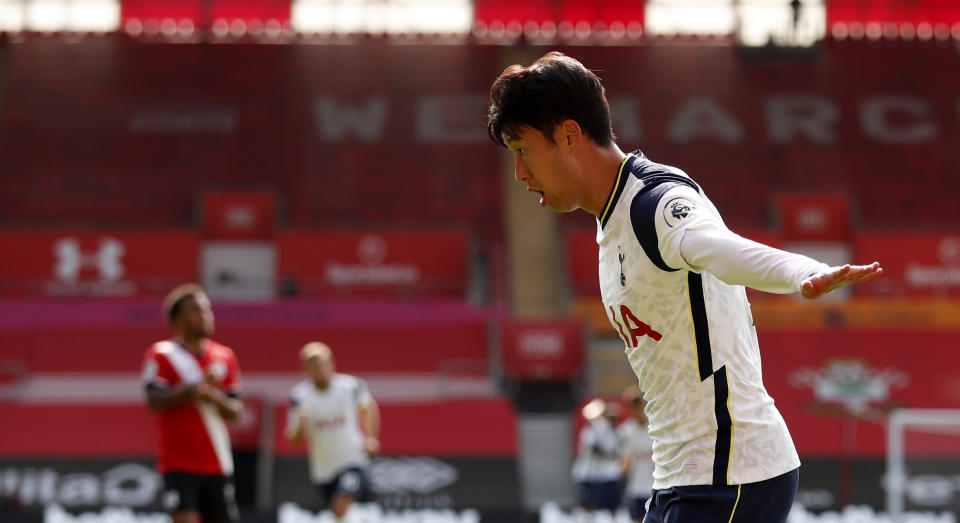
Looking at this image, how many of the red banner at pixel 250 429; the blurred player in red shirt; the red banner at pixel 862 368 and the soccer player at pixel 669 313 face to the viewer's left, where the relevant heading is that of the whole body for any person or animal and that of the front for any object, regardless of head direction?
1

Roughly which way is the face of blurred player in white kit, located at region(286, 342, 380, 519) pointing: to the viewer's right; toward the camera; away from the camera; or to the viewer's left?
toward the camera

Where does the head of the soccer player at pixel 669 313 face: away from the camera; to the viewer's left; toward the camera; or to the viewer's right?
to the viewer's left

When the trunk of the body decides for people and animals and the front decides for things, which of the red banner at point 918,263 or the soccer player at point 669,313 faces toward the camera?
the red banner

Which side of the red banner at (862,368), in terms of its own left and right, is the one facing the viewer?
front

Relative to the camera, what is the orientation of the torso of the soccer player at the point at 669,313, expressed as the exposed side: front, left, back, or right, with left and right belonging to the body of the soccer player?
left

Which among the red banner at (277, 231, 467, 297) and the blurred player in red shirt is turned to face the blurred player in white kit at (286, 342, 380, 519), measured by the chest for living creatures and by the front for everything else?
the red banner

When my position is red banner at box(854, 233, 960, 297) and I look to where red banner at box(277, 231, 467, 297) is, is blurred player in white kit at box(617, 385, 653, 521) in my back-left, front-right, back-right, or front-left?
front-left

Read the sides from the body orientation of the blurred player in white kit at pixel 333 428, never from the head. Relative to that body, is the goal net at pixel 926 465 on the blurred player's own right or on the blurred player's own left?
on the blurred player's own left

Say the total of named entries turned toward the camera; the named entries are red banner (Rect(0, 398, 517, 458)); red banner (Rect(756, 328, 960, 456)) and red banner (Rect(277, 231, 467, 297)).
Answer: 3

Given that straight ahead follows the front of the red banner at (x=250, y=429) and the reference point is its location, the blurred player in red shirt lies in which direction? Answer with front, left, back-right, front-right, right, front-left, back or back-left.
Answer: front

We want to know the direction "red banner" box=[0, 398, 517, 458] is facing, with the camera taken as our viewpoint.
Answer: facing the viewer

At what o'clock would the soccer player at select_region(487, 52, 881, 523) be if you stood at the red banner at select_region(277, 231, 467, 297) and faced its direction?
The soccer player is roughly at 12 o'clock from the red banner.

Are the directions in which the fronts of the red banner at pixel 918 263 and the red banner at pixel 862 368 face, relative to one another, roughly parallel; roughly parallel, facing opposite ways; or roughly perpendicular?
roughly parallel

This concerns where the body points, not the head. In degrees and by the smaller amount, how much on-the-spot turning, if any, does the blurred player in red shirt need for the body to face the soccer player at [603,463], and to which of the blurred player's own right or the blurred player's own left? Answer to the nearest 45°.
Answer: approximately 90° to the blurred player's own left
